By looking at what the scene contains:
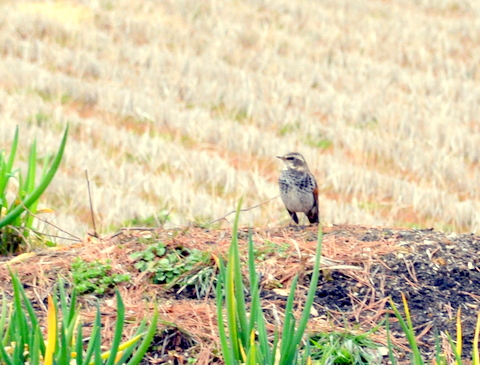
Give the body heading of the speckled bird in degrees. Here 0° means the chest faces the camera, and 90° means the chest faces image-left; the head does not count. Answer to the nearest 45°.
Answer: approximately 45°

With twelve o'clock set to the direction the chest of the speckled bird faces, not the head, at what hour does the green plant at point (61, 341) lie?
The green plant is roughly at 11 o'clock from the speckled bird.

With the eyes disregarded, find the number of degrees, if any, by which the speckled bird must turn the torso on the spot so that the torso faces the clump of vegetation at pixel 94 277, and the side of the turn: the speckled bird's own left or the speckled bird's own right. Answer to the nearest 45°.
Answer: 0° — it already faces it

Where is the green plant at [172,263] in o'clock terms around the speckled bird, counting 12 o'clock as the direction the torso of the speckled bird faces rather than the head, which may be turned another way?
The green plant is roughly at 1 o'clock from the speckled bird.

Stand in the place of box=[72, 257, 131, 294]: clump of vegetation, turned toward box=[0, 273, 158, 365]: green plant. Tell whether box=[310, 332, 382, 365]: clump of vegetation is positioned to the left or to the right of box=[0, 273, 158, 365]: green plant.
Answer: left
